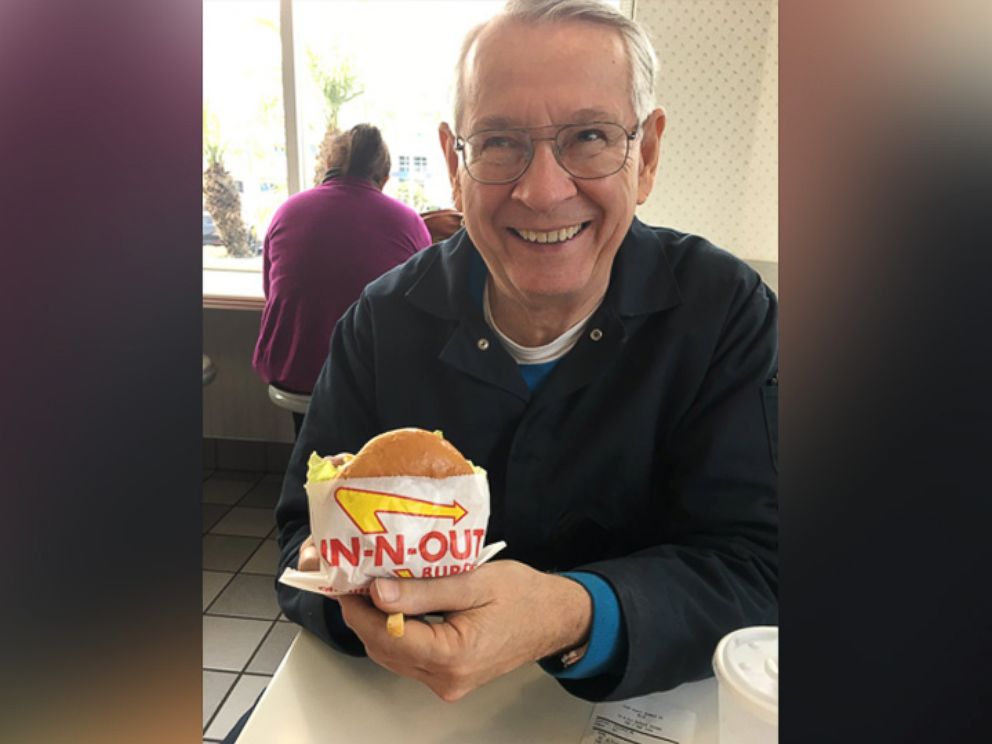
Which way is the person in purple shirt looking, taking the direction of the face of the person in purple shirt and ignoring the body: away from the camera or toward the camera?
away from the camera

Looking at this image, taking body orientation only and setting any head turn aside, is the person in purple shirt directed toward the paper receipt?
no

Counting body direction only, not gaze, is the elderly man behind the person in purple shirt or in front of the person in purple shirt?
behind

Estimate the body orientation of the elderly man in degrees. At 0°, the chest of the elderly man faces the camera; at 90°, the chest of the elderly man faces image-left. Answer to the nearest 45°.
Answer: approximately 0°

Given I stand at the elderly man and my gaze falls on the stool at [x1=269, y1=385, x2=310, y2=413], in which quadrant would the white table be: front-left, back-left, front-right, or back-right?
back-left

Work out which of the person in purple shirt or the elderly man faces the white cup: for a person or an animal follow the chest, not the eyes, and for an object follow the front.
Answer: the elderly man

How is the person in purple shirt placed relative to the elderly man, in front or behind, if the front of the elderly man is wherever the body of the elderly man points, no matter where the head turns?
behind

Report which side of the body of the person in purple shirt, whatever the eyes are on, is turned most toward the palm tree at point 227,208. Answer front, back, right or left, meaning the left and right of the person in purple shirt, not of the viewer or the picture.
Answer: front

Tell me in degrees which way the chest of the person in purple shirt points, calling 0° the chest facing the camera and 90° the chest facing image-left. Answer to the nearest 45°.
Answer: approximately 180°

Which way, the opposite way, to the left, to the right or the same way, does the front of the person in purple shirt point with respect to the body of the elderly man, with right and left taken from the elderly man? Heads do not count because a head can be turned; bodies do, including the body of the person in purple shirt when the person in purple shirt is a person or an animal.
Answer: the opposite way

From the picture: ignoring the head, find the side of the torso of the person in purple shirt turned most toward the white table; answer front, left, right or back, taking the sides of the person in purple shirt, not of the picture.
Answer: back

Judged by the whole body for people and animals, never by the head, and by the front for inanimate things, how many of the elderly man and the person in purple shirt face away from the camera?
1

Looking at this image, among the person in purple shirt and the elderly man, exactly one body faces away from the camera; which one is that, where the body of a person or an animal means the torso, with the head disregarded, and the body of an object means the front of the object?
the person in purple shirt

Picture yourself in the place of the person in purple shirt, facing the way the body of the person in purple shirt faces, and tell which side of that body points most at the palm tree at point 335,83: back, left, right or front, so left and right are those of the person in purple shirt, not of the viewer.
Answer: front
